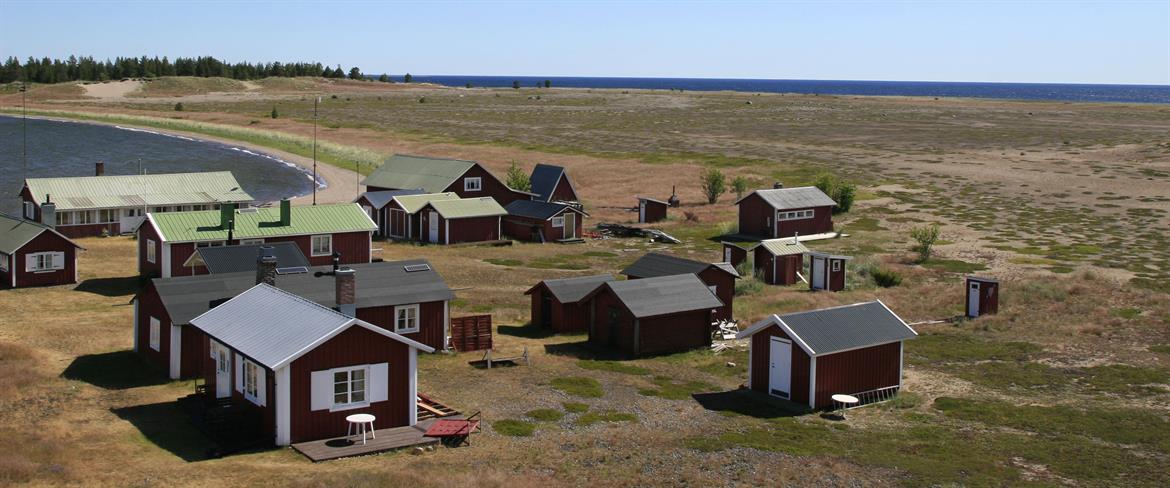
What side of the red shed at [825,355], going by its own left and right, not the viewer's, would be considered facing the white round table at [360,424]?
front

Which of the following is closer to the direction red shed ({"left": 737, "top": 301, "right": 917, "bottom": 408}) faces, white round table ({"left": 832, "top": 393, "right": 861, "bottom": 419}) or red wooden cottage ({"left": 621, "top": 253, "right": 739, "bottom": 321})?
the white round table

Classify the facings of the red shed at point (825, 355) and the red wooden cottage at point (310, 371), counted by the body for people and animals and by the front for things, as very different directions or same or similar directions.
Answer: same or similar directions

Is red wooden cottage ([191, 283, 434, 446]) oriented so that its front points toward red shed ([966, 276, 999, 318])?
no

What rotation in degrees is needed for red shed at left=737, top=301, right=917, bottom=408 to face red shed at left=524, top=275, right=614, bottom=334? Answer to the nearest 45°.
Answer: approximately 90° to its right

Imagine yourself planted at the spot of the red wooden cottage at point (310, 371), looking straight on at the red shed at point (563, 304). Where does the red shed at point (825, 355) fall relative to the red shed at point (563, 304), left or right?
right

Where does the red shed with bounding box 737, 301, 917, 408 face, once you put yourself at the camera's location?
facing the viewer and to the left of the viewer

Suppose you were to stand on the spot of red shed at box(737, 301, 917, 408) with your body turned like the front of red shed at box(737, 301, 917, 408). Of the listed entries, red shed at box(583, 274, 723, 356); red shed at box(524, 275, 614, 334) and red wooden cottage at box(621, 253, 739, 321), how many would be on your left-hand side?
0

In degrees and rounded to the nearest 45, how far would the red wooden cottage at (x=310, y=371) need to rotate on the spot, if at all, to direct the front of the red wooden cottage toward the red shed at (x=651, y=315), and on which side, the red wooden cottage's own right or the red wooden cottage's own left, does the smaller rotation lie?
approximately 180°

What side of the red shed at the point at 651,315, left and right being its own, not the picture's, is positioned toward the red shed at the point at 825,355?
left

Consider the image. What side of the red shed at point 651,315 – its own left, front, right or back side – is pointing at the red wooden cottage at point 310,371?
front

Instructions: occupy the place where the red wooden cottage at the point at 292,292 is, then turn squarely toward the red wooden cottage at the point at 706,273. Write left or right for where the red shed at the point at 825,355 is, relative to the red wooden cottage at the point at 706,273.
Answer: right

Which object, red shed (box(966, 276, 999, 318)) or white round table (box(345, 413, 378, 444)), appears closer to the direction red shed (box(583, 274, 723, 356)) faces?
the white round table

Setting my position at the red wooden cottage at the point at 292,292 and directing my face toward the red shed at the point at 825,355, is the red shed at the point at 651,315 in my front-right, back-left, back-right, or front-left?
front-left

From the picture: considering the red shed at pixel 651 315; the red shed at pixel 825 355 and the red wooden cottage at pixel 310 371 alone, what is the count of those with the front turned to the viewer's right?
0
